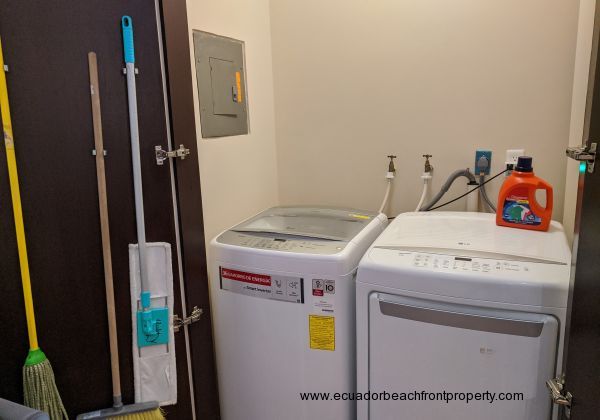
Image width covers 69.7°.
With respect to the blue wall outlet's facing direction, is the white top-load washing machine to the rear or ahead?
ahead

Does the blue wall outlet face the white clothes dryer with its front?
yes

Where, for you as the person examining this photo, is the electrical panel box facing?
facing the viewer and to the right of the viewer

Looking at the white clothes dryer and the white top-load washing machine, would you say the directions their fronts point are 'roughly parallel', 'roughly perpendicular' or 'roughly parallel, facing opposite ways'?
roughly parallel

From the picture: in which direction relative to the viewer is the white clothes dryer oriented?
toward the camera

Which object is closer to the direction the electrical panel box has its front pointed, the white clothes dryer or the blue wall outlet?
the white clothes dryer

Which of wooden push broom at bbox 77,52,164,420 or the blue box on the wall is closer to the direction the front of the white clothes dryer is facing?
the wooden push broom

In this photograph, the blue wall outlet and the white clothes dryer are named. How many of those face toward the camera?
2

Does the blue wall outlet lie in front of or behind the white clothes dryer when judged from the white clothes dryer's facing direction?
behind

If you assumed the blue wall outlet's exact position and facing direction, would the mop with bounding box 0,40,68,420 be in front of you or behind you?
in front

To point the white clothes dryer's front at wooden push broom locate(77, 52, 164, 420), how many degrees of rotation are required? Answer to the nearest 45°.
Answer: approximately 90° to its right

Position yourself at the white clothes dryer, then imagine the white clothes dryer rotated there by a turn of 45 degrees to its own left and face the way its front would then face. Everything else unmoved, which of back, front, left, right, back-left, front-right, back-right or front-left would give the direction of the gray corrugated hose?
back-left
